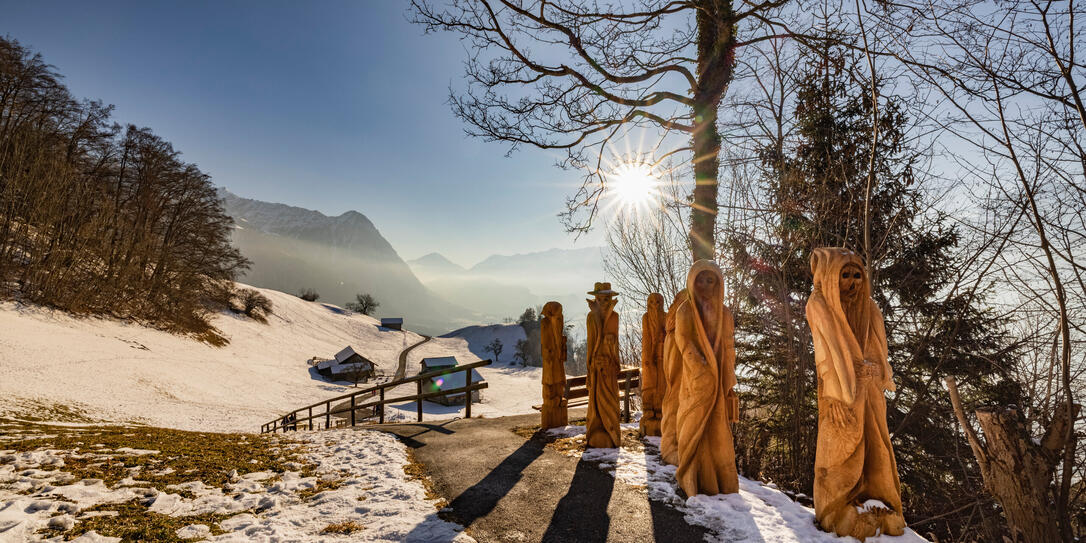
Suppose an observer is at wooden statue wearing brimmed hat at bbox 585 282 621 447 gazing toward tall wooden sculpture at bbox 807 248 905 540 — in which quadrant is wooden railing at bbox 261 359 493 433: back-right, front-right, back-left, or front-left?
back-right

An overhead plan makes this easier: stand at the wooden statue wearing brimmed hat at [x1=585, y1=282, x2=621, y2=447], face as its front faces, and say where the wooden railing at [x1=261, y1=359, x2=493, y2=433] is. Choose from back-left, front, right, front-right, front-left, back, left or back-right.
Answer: back-right

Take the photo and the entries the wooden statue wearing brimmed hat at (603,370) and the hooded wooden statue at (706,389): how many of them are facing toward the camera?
2

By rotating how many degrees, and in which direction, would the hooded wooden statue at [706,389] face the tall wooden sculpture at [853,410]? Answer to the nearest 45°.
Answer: approximately 45° to its left

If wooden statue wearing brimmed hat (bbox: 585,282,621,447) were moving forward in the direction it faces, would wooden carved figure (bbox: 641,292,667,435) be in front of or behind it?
behind

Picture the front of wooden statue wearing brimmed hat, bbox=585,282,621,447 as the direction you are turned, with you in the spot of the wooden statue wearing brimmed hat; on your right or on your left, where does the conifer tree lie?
on your left

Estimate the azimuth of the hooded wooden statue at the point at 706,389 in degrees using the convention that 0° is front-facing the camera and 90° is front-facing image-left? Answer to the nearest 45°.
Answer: approximately 0°

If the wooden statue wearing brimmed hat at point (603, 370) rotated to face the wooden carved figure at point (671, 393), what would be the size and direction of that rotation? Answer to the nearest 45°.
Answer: approximately 45° to its left
